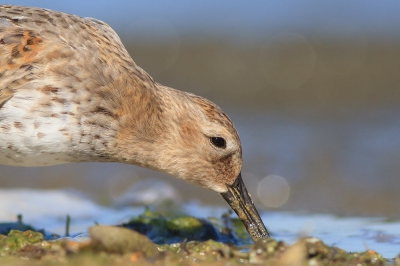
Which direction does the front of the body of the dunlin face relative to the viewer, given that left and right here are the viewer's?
facing to the right of the viewer
